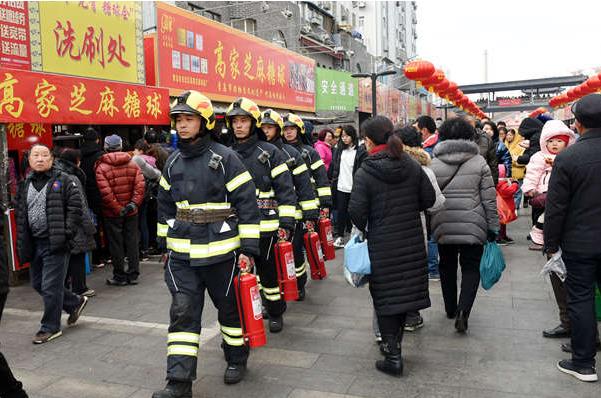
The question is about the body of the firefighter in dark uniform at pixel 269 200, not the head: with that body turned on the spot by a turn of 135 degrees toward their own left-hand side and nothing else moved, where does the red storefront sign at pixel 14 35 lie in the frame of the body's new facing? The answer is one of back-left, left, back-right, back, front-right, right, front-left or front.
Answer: back-left

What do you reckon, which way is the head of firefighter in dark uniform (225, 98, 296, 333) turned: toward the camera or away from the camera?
toward the camera

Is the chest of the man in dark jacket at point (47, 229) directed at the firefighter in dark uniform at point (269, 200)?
no

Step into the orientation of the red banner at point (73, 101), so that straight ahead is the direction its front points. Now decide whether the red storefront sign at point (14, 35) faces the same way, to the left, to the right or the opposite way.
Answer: the same way

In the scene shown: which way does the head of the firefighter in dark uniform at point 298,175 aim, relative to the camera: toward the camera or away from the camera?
toward the camera

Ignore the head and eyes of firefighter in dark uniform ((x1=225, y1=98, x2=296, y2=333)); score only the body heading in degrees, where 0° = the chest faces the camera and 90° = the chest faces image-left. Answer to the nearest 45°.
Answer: approximately 45°

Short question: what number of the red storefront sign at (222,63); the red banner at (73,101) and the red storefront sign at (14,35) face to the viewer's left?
0

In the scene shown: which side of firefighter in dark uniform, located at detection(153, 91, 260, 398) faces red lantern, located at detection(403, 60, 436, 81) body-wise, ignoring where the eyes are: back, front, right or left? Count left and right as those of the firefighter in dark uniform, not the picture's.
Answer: back

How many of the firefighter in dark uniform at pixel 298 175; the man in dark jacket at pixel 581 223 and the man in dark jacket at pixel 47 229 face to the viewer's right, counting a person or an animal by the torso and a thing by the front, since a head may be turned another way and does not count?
0

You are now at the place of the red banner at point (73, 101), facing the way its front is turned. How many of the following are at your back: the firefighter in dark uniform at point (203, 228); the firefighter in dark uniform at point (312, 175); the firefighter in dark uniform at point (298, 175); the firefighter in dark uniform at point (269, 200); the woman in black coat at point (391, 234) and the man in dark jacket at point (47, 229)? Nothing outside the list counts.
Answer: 0

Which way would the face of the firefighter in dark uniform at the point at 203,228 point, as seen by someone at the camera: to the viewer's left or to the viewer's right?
to the viewer's left

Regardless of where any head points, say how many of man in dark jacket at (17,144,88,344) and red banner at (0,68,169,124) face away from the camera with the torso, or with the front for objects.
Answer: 0

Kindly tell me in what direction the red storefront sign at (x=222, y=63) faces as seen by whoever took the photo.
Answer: facing the viewer and to the right of the viewer

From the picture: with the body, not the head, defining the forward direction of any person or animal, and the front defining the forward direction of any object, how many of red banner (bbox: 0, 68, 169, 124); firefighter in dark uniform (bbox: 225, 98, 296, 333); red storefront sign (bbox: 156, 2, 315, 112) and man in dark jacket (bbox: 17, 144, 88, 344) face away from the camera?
0

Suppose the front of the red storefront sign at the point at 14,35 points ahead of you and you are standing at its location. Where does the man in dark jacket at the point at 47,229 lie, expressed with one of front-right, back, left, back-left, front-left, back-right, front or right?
front-right

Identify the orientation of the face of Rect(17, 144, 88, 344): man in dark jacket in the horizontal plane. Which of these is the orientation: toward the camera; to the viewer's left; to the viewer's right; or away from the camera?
toward the camera

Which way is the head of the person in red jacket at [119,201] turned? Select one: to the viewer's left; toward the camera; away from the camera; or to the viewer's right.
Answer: away from the camera

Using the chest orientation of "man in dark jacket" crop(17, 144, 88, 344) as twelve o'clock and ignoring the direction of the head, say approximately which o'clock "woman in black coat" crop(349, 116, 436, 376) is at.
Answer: The woman in black coat is roughly at 9 o'clock from the man in dark jacket.

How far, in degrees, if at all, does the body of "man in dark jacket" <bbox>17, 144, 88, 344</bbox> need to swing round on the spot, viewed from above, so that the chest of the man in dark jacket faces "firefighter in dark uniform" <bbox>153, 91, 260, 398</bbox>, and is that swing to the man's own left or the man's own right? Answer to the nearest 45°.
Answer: approximately 90° to the man's own left

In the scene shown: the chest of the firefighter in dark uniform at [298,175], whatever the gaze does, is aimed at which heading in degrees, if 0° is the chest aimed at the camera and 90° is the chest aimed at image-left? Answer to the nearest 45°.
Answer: approximately 45°
